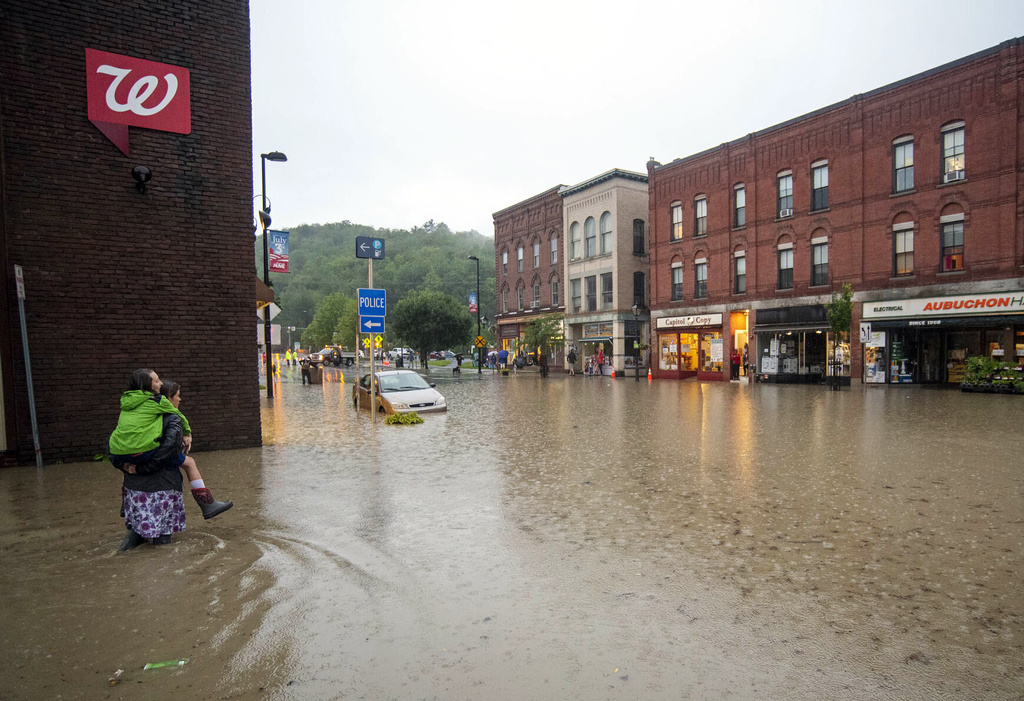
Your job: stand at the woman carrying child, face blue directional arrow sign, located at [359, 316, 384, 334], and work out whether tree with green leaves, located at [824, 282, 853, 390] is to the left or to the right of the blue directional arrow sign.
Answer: right

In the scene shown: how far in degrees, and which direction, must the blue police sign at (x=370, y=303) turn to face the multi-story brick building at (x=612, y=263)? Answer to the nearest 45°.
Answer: approximately 135° to its left

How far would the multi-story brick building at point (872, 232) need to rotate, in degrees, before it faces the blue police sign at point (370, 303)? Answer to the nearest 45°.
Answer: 0° — it already faces it

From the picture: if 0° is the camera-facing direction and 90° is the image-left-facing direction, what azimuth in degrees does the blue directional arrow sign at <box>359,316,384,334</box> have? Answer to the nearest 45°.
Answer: approximately 0°

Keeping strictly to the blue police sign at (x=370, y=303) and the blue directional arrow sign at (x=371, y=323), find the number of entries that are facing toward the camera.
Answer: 2

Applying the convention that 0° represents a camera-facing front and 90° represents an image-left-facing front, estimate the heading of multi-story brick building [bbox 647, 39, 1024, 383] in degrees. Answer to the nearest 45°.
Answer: approximately 45°

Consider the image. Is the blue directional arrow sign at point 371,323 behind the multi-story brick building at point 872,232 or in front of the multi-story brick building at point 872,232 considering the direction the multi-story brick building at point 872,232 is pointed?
in front

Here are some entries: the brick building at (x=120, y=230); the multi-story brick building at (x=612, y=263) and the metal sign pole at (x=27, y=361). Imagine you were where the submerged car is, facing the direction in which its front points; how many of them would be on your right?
2

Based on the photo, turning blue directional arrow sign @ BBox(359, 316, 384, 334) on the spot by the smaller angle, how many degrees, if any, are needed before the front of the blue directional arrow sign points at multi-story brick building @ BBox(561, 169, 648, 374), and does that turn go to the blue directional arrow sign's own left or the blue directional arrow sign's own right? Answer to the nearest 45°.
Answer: approximately 135° to the blue directional arrow sign's own left

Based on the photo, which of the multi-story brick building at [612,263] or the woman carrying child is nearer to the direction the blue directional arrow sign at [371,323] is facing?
the woman carrying child

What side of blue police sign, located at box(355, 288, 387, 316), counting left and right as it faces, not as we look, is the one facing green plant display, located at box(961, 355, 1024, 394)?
left
